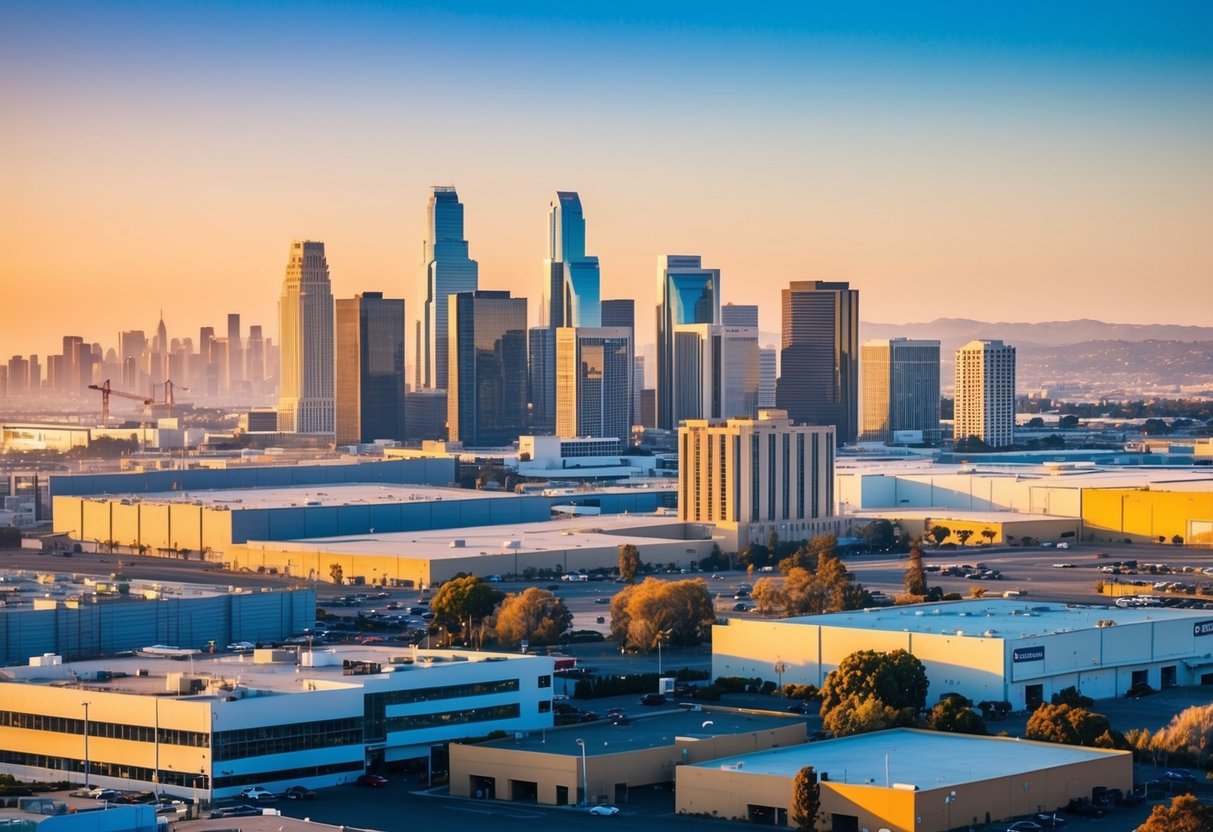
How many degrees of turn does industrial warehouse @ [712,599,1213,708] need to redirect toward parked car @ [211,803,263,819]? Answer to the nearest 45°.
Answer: approximately 90° to its right

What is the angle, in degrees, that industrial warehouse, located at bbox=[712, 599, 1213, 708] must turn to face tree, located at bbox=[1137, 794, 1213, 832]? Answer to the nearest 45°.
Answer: approximately 45° to its right

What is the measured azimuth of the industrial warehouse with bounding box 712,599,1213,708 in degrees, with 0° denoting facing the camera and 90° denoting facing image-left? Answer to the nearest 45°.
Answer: approximately 315°

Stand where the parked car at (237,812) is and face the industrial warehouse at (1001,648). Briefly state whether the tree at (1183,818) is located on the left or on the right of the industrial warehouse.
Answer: right

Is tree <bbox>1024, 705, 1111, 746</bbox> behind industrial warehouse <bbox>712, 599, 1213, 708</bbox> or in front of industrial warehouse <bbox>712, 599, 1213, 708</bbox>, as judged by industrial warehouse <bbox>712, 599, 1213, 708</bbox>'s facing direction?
in front

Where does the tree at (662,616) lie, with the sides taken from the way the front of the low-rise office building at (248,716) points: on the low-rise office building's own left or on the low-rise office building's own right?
on the low-rise office building's own left

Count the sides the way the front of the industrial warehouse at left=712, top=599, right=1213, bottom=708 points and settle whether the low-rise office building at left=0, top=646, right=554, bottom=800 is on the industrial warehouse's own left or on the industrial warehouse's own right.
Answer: on the industrial warehouse's own right

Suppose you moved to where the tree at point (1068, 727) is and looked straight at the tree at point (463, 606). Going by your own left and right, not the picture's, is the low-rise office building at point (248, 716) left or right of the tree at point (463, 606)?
left

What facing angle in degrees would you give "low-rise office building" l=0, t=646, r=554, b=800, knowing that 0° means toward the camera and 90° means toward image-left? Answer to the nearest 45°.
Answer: approximately 315°
